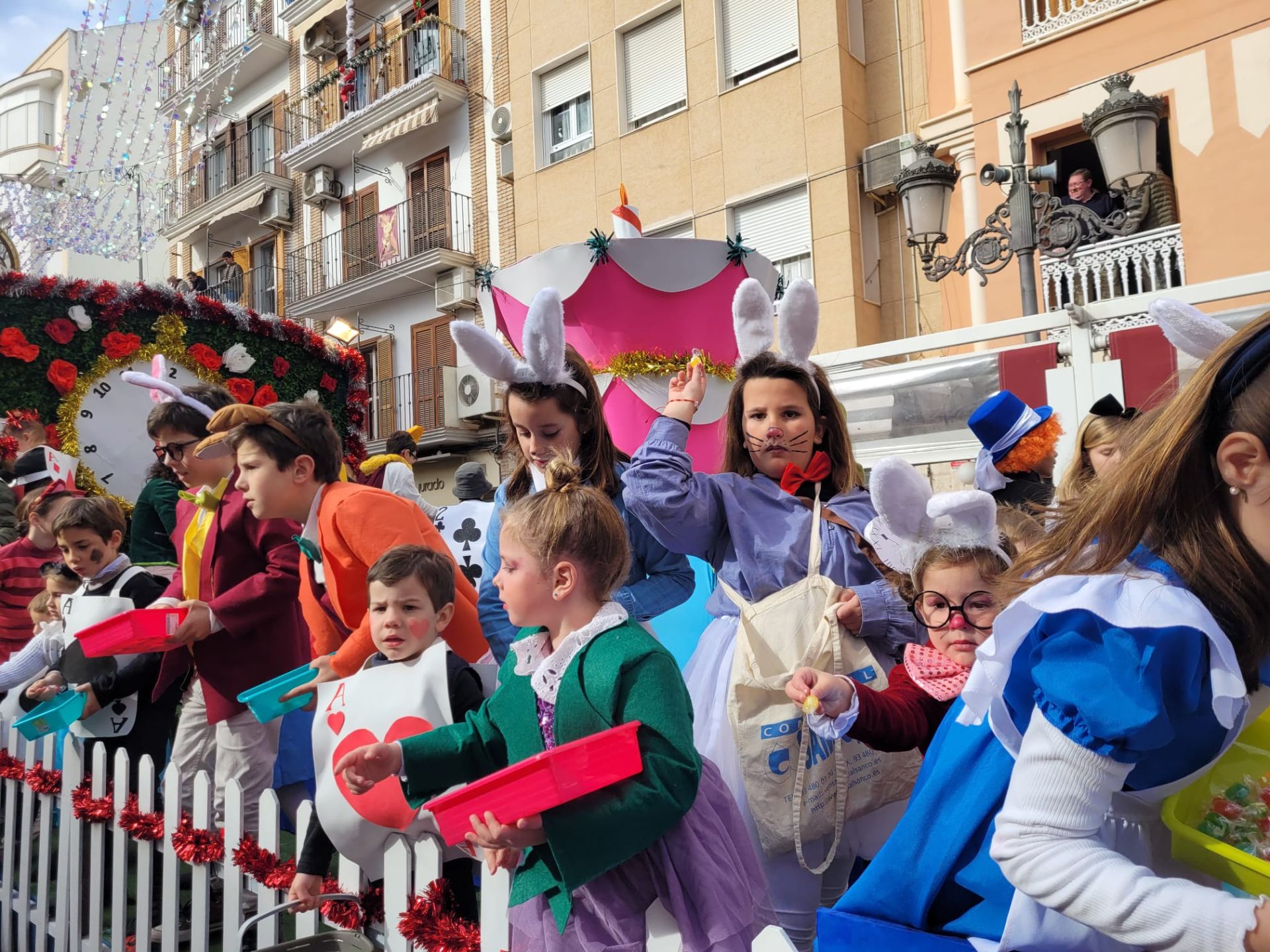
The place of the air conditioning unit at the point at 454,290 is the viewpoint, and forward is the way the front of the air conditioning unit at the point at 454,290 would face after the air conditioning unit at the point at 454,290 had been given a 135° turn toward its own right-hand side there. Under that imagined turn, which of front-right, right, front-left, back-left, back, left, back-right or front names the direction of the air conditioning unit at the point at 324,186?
front-left

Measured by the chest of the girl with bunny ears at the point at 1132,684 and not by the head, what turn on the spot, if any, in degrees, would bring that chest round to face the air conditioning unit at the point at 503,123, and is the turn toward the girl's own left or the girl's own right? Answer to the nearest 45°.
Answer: approximately 135° to the girl's own left

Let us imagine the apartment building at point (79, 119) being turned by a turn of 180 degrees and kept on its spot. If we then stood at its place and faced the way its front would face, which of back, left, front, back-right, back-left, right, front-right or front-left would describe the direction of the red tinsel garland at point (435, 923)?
back-right

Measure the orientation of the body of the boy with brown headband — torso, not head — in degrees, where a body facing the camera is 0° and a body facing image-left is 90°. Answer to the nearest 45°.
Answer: approximately 90°

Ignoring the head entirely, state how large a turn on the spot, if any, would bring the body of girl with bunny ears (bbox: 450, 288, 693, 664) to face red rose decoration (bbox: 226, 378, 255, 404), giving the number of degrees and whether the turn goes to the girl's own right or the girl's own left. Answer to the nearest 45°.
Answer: approximately 90° to the girl's own right

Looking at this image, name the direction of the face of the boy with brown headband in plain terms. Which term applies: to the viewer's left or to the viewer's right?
to the viewer's left

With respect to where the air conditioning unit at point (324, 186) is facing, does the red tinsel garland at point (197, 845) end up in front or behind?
in front

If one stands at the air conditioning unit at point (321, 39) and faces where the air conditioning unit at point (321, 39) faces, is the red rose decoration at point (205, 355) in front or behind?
in front

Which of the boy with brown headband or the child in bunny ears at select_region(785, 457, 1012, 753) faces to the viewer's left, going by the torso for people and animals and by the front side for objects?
the boy with brown headband

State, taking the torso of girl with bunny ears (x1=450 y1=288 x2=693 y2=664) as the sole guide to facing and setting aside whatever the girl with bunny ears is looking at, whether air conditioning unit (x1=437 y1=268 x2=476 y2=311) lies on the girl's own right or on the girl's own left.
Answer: on the girl's own right
